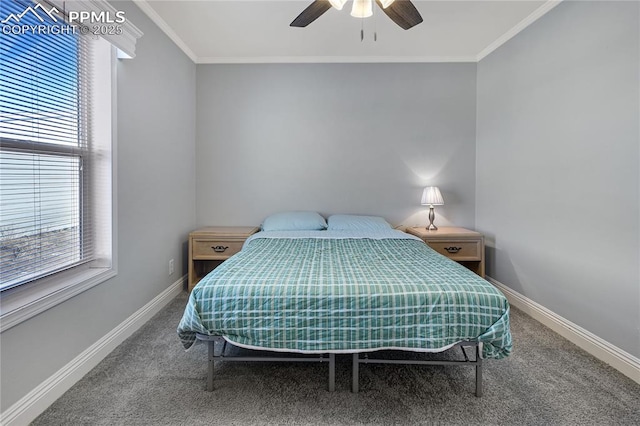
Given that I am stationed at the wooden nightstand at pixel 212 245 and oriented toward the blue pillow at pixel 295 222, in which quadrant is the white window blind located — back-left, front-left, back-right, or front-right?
back-right

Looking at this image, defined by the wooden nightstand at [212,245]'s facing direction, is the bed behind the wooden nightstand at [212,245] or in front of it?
in front

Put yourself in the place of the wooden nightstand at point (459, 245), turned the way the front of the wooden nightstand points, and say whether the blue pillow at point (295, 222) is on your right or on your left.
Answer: on your right

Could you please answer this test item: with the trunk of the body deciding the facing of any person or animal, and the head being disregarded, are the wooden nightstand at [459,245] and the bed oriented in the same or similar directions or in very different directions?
same or similar directions

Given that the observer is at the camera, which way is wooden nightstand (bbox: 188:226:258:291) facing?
facing the viewer

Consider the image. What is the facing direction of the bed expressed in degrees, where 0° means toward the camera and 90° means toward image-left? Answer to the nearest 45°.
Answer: approximately 0°

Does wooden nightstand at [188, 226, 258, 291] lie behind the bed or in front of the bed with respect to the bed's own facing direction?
behind

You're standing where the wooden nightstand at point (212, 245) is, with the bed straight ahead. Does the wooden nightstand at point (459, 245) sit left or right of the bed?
left

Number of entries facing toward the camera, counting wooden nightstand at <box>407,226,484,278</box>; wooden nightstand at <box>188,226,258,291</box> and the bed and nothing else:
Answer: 3

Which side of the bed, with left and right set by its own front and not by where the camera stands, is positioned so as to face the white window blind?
right

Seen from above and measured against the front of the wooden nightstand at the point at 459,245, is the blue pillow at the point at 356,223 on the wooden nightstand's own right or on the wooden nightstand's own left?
on the wooden nightstand's own right

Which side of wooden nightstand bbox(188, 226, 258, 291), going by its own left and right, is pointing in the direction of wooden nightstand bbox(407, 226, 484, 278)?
left
